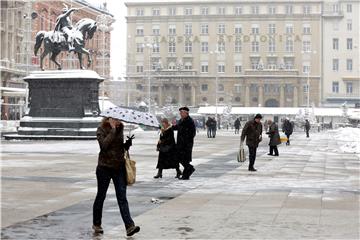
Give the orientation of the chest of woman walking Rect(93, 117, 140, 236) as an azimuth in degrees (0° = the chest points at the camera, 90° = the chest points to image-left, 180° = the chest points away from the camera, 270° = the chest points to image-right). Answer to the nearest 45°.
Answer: approximately 315°

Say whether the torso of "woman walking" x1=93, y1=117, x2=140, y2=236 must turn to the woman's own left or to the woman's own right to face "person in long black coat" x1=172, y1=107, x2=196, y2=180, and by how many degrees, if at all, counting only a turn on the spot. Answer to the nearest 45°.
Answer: approximately 135° to the woman's own left

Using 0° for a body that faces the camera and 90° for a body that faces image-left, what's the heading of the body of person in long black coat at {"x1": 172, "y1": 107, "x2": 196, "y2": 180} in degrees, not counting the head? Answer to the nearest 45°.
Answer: approximately 90°

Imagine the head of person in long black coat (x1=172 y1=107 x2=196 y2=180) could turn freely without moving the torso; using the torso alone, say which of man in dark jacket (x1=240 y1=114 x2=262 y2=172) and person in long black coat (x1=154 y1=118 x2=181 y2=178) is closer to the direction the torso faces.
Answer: the person in long black coat
